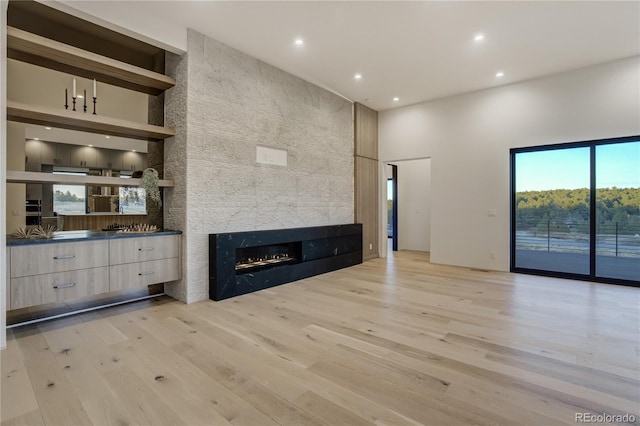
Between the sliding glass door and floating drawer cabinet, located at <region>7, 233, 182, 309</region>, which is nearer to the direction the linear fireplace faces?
the sliding glass door

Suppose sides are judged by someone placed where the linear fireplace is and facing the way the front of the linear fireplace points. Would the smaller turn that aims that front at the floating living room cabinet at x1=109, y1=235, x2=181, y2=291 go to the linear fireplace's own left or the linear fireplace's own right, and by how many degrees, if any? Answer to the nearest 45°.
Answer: approximately 90° to the linear fireplace's own right

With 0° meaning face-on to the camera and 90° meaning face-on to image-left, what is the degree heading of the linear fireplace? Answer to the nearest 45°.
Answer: approximately 315°

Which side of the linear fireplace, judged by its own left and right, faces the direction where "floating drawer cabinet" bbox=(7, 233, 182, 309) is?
right

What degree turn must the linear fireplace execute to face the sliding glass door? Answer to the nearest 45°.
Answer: approximately 45° to its left

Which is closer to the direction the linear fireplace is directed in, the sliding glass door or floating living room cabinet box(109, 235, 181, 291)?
the sliding glass door
